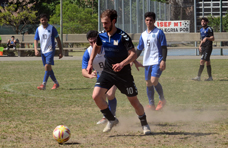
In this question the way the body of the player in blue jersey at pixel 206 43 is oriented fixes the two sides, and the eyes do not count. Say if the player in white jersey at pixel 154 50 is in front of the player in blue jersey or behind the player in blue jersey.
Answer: in front

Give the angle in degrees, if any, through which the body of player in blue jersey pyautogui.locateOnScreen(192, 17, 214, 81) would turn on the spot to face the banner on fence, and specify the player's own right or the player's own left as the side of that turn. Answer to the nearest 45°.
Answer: approximately 135° to the player's own right

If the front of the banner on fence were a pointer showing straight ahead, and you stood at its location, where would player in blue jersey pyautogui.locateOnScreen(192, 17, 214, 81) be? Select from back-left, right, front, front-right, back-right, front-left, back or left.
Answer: front

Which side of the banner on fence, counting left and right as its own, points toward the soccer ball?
front

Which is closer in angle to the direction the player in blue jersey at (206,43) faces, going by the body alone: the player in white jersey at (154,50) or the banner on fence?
the player in white jersey

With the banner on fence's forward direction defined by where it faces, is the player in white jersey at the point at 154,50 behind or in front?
in front

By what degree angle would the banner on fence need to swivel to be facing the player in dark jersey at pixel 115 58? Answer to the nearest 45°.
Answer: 0° — it already faces them

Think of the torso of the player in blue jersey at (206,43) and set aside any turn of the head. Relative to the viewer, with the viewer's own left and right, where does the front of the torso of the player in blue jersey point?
facing the viewer and to the left of the viewer

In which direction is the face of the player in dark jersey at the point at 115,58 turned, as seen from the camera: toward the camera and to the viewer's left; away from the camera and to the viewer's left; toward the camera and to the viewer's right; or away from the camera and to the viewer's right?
toward the camera and to the viewer's left

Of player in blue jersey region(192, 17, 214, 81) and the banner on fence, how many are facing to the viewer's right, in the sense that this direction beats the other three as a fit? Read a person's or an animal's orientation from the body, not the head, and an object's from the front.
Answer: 0

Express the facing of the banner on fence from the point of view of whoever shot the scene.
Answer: facing the viewer
